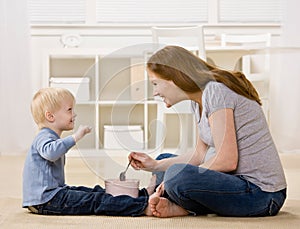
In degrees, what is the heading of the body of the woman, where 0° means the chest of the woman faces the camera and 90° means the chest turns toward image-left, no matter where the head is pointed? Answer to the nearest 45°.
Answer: approximately 90°

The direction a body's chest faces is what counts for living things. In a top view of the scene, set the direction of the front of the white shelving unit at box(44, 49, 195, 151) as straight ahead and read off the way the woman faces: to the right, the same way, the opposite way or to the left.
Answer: to the right

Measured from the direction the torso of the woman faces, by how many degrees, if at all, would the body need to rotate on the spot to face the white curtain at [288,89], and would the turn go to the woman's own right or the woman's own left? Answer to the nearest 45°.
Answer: approximately 90° to the woman's own right

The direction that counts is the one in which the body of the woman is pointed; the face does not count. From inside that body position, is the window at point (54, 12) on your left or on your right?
on your right

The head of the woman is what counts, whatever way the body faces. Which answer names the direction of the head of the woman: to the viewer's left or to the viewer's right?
to the viewer's left

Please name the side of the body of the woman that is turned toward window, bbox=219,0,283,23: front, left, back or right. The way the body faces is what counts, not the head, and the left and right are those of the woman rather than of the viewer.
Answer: right

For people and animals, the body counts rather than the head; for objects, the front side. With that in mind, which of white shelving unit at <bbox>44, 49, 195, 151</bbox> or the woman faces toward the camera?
the white shelving unit

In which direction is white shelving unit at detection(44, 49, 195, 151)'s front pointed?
toward the camera

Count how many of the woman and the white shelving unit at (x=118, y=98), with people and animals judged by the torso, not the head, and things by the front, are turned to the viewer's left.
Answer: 1

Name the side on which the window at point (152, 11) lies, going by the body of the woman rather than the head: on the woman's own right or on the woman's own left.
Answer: on the woman's own right

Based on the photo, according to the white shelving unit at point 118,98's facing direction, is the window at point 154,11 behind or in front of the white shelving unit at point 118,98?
behind
